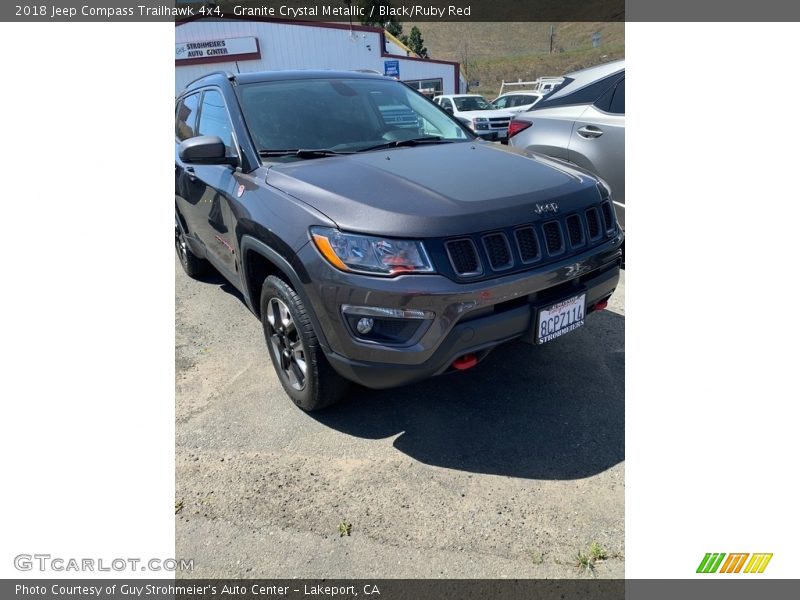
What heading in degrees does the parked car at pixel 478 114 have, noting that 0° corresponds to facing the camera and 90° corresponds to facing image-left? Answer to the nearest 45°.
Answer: approximately 315°

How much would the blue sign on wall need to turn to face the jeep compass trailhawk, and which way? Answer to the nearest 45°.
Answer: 0° — it already faces it

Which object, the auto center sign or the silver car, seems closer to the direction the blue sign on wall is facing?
the silver car

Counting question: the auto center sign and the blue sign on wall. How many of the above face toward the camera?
2

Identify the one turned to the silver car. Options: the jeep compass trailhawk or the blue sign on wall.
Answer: the blue sign on wall

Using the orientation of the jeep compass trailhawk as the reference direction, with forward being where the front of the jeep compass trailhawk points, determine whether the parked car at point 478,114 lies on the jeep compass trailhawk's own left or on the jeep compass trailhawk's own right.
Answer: on the jeep compass trailhawk's own left

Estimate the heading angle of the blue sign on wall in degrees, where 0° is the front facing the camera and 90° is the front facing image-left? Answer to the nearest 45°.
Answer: approximately 0°

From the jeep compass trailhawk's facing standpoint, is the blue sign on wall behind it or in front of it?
behind

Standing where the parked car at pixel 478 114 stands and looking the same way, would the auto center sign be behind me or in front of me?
behind

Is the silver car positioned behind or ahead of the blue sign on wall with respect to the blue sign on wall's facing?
ahead
